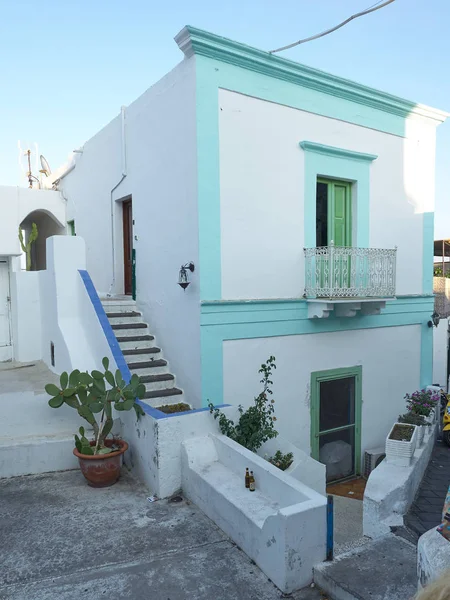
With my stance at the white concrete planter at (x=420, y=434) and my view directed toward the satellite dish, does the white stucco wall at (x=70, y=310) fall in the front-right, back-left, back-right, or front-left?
front-left

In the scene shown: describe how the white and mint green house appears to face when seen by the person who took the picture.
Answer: facing the viewer and to the right of the viewer

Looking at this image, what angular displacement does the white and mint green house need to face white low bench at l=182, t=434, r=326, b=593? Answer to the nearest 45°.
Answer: approximately 45° to its right

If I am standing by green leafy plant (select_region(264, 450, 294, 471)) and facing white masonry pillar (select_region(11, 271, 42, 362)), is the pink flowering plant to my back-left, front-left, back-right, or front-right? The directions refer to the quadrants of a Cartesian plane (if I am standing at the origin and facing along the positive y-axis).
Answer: back-right

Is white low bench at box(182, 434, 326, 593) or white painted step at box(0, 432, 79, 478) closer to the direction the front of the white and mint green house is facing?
the white low bench

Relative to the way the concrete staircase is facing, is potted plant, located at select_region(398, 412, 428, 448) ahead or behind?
ahead

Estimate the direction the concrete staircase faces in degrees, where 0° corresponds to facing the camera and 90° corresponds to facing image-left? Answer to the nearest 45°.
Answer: approximately 315°

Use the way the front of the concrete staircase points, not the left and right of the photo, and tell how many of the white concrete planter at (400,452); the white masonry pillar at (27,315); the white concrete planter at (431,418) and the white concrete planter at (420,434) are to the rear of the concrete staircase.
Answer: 1

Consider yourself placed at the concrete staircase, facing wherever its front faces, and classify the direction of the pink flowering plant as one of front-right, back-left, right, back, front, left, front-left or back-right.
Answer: front-left

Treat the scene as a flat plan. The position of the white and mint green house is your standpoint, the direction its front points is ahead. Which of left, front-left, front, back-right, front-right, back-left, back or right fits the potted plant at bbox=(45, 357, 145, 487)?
right

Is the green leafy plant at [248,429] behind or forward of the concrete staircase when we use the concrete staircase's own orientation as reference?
forward

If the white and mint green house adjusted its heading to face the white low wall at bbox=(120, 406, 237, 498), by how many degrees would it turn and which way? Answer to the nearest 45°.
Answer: approximately 90° to its right

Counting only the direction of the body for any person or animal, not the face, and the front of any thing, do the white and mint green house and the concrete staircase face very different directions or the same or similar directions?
same or similar directions

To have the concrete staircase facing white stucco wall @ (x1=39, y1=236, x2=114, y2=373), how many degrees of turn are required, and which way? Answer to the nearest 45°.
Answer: approximately 135° to its right

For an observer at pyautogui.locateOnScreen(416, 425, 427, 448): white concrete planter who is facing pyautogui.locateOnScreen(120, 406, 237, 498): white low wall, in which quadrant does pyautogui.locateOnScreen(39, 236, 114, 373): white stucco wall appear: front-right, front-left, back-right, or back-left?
front-right
